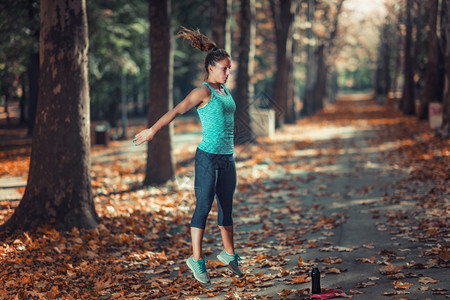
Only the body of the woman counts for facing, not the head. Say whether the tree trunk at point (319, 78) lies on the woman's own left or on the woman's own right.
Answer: on the woman's own left

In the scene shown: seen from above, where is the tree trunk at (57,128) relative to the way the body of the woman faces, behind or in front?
behind

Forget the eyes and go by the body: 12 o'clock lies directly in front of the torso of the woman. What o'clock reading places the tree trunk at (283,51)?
The tree trunk is roughly at 8 o'clock from the woman.

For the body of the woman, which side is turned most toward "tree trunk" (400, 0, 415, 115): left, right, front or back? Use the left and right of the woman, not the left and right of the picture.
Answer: left

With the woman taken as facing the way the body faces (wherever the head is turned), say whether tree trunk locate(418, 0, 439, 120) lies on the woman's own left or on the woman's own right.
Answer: on the woman's own left

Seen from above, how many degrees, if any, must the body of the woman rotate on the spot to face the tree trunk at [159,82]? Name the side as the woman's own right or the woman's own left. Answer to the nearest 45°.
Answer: approximately 135° to the woman's own left

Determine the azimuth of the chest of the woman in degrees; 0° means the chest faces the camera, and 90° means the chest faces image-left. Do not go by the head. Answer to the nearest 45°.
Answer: approximately 315°
